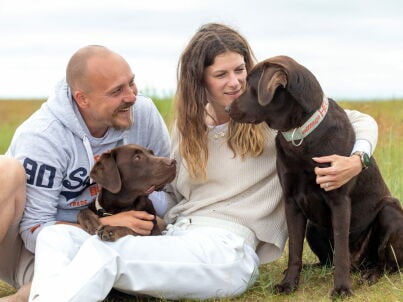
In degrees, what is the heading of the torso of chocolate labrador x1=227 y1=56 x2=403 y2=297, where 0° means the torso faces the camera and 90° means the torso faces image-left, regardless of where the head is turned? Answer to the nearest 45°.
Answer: approximately 45°

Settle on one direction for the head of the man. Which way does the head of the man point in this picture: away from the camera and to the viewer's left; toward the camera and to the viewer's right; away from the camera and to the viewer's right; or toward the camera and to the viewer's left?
toward the camera and to the viewer's right

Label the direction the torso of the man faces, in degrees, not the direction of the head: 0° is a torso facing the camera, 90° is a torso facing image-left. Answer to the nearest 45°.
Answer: approximately 315°
